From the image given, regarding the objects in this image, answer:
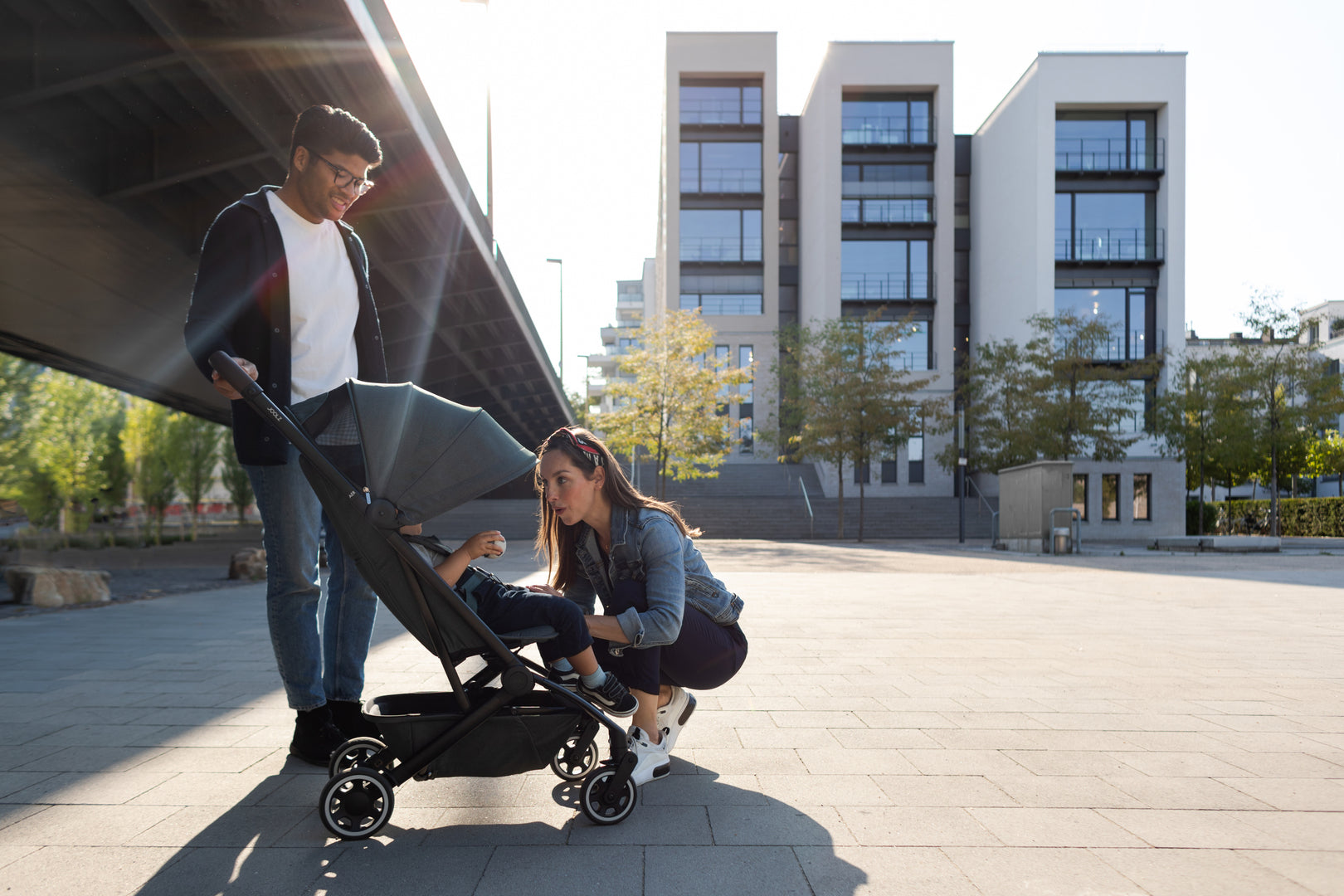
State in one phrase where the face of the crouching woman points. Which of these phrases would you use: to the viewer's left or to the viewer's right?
to the viewer's left

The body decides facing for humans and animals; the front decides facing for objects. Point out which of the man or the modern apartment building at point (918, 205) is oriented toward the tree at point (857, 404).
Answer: the modern apartment building

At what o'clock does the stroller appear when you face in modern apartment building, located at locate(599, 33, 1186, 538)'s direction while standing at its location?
The stroller is roughly at 12 o'clock from the modern apartment building.

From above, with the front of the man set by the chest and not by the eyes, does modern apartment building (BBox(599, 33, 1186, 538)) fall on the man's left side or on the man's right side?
on the man's left side

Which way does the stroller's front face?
to the viewer's right

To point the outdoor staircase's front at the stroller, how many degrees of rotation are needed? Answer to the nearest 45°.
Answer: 0° — it already faces it

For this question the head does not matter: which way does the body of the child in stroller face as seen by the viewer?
to the viewer's right

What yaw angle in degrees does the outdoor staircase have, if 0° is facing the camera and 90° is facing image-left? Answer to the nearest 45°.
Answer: approximately 0°

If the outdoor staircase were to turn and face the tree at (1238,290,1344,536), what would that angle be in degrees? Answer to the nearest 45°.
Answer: approximately 90° to its left

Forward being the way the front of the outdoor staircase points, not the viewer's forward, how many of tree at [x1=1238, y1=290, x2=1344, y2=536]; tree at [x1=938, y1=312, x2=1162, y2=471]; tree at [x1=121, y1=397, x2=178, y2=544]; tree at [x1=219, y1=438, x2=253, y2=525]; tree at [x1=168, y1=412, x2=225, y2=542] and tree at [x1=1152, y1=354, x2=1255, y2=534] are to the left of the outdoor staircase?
3

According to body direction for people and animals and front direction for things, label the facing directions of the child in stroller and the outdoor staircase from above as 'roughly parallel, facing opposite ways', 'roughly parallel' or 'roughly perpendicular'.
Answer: roughly perpendicular

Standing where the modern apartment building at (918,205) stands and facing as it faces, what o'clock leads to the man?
The man is roughly at 12 o'clock from the modern apartment building.

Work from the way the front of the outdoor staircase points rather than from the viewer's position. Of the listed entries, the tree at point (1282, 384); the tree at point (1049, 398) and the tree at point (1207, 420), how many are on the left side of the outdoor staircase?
3
